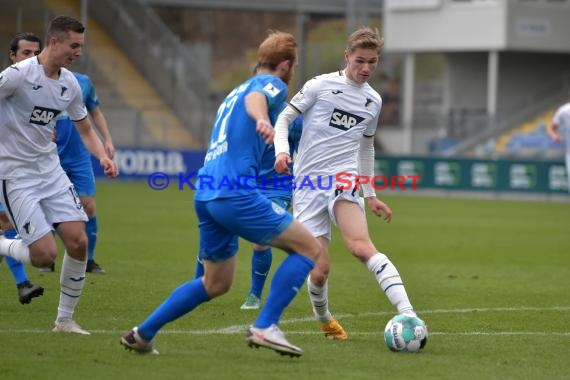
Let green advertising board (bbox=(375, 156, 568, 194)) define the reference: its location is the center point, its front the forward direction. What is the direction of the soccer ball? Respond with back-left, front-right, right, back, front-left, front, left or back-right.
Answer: front

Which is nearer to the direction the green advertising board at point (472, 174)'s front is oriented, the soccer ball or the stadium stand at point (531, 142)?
the soccer ball

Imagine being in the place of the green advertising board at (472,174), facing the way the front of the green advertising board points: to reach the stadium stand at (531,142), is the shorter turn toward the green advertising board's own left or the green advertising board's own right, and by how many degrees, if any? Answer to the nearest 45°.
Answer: approximately 135° to the green advertising board's own left

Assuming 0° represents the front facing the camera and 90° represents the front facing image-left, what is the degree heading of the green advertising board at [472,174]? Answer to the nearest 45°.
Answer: approximately 0°
